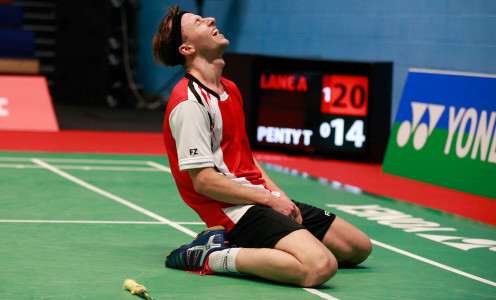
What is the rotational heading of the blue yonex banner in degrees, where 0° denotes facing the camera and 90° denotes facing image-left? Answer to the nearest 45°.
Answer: approximately 45°

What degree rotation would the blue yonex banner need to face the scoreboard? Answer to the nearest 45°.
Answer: approximately 90° to its right

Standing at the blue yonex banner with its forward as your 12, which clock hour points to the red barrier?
The red barrier is roughly at 2 o'clock from the blue yonex banner.

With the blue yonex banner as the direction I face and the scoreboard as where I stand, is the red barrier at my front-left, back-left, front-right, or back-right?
back-right
